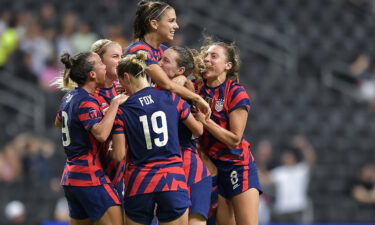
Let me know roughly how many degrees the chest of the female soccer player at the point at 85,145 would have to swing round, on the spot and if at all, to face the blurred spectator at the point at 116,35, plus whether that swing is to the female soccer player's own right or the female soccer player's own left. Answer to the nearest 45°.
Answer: approximately 45° to the female soccer player's own left

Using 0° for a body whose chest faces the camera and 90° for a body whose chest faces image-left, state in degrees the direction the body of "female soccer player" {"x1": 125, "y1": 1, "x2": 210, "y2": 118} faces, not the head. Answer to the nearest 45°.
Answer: approximately 270°

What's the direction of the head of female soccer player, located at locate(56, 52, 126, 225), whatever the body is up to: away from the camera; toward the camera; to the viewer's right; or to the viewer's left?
to the viewer's right

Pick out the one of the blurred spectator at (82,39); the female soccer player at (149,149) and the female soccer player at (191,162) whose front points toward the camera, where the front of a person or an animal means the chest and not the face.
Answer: the blurred spectator

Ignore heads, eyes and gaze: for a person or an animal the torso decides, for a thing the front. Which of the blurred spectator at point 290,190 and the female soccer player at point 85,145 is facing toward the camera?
the blurred spectator

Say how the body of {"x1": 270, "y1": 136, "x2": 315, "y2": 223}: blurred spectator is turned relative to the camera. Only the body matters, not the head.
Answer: toward the camera

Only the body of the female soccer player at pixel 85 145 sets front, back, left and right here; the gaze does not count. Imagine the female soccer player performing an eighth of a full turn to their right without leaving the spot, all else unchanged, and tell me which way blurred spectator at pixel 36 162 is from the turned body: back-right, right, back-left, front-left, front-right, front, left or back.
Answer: left

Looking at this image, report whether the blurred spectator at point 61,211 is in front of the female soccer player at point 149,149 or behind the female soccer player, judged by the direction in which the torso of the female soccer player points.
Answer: in front

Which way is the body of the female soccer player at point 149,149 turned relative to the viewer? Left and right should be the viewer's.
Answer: facing away from the viewer

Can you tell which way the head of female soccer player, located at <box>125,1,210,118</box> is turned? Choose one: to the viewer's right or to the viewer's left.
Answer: to the viewer's right

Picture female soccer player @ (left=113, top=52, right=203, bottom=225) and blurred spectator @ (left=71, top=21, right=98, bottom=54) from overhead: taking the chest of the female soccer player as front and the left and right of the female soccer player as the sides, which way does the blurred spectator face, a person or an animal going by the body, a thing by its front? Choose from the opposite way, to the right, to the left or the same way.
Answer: the opposite way
